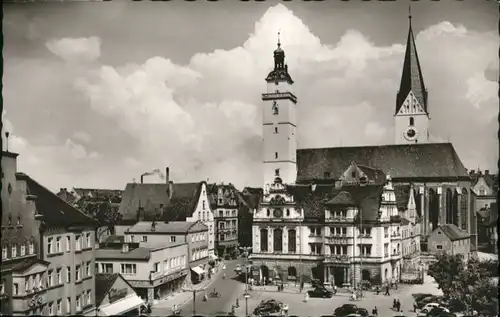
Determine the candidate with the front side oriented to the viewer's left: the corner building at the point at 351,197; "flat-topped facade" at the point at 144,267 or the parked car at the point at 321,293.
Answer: the parked car

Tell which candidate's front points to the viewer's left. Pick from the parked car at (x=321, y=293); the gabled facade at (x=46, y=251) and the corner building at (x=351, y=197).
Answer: the parked car

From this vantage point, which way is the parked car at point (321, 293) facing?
to the viewer's left

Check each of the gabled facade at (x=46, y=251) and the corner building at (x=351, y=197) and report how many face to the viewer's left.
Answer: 0
